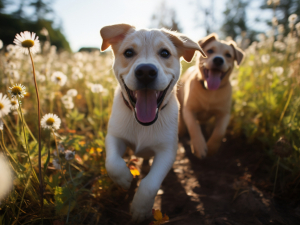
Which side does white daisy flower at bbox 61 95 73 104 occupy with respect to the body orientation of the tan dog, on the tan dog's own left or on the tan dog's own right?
on the tan dog's own right

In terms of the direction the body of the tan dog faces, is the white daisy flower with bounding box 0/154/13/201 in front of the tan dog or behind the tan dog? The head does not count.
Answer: in front

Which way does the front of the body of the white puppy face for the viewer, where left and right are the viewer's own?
facing the viewer

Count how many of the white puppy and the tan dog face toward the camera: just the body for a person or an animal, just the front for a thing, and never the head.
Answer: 2

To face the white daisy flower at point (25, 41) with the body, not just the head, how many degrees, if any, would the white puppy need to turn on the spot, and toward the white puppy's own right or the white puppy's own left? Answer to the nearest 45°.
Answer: approximately 45° to the white puppy's own right

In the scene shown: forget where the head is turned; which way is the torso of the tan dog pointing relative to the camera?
toward the camera

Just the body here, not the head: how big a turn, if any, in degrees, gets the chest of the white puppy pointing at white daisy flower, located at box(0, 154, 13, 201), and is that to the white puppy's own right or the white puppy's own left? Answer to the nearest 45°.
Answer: approximately 45° to the white puppy's own right

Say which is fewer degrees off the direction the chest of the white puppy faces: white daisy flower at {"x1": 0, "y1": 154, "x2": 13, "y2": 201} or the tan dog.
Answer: the white daisy flower

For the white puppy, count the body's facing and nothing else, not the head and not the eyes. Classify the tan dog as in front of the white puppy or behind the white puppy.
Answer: behind
